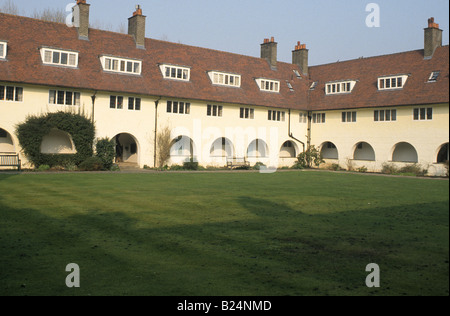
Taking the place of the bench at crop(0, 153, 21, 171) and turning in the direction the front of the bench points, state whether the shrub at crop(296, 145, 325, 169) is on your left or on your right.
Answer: on your left

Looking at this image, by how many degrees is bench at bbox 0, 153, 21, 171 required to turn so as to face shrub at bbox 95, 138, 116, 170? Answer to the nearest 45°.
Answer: approximately 90° to its left

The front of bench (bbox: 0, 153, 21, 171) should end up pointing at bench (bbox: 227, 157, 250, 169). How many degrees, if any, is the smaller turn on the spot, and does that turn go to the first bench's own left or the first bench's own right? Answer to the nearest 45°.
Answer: approximately 90° to the first bench's own left

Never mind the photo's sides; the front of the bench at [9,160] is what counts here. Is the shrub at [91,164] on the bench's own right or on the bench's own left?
on the bench's own left
